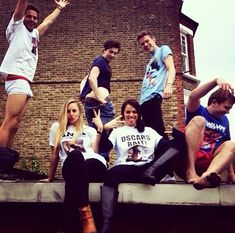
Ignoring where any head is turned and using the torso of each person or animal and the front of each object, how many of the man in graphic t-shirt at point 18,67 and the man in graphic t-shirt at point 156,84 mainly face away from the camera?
0

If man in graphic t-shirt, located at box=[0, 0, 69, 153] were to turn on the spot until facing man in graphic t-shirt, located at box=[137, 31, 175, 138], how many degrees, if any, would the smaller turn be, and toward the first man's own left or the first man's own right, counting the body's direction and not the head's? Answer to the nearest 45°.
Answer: approximately 45° to the first man's own left

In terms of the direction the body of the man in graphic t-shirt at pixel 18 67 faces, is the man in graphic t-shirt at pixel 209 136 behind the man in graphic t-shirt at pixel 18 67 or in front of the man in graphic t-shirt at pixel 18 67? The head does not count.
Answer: in front

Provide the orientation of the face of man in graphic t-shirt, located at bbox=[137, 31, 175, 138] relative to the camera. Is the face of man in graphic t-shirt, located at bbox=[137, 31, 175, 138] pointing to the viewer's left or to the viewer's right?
to the viewer's left

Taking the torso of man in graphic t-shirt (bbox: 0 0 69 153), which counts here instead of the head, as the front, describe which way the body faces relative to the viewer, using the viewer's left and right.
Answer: facing the viewer and to the right of the viewer

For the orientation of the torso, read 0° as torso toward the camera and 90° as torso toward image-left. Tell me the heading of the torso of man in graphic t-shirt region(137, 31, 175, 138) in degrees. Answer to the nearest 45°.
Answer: approximately 45°
